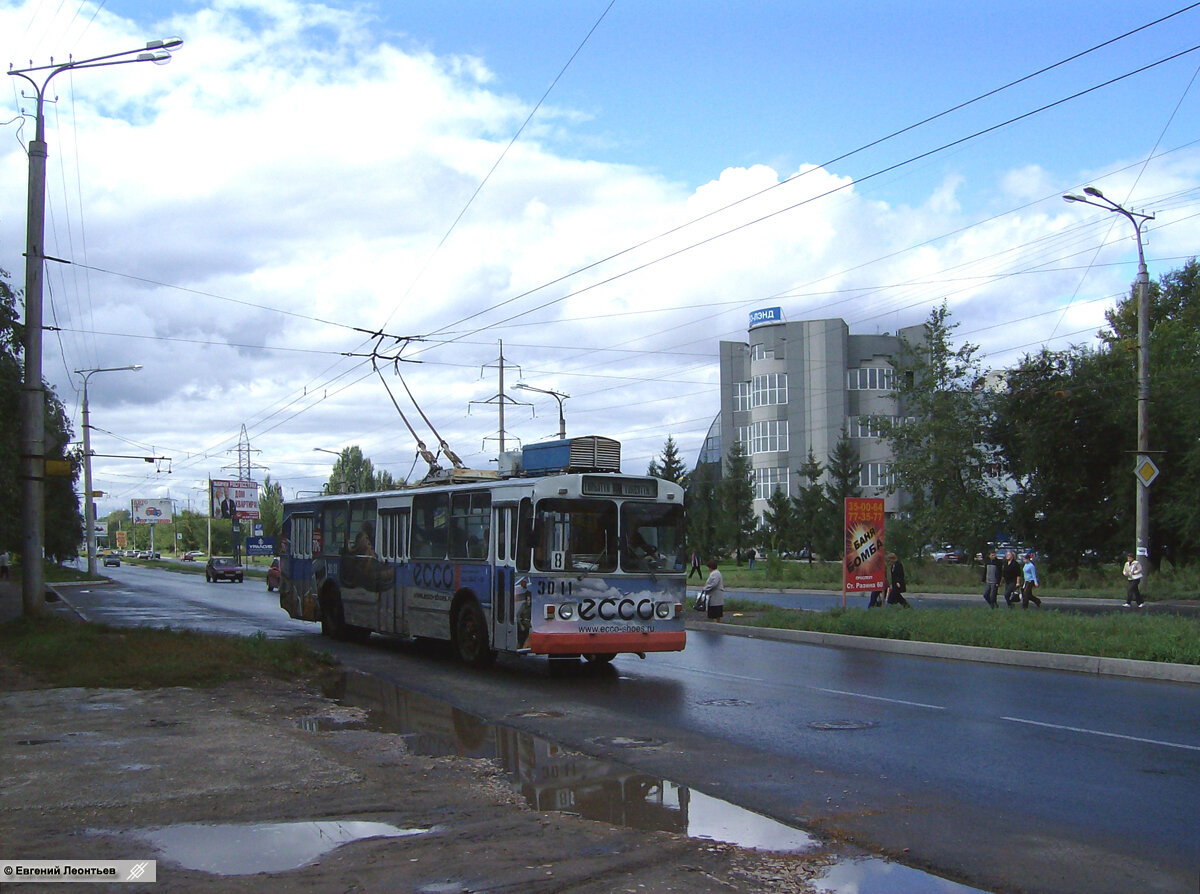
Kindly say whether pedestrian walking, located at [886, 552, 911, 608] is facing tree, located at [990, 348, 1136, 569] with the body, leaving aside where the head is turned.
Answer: no

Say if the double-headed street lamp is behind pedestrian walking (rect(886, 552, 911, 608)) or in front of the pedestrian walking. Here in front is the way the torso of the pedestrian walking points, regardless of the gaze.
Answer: in front

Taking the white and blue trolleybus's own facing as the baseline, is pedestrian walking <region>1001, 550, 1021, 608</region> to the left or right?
on its left

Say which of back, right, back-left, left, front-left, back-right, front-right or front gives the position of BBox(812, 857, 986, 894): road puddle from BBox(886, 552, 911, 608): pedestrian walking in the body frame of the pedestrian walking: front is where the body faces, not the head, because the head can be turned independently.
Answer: left

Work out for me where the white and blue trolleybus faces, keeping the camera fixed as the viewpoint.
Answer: facing the viewer and to the right of the viewer

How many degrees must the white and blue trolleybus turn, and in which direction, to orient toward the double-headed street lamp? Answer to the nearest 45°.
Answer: approximately 180°

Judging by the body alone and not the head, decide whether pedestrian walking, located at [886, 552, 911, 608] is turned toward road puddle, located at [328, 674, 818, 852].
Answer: no

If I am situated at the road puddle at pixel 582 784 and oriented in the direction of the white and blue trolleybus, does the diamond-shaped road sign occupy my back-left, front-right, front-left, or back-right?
front-right

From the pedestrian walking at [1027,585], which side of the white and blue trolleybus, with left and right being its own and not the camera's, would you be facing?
left

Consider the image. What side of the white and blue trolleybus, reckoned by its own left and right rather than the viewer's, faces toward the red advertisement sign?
left

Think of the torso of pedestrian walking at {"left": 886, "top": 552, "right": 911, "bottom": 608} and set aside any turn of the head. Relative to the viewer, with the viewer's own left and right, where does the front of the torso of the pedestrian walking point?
facing to the left of the viewer

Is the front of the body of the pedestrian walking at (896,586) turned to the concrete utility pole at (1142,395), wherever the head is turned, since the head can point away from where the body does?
no
